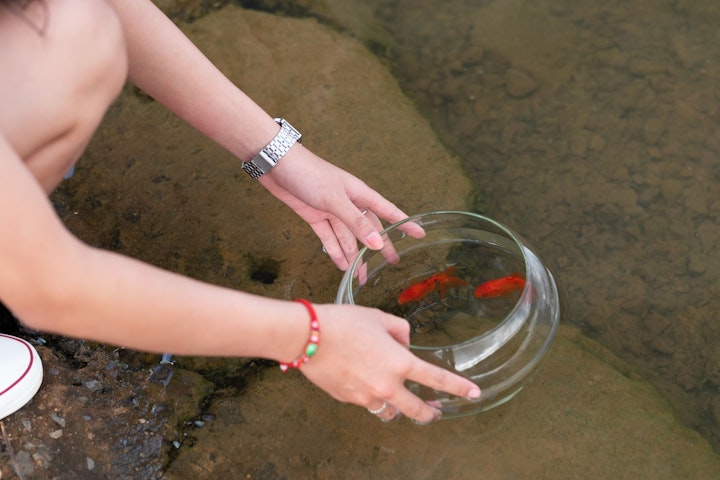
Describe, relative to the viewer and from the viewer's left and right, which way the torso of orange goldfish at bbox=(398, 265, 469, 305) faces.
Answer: facing the viewer and to the left of the viewer

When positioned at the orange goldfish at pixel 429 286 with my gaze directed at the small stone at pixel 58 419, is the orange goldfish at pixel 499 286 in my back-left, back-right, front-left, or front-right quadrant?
back-left

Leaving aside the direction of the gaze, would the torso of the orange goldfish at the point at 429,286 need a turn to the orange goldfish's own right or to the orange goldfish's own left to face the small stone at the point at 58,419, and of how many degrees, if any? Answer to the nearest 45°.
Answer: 0° — it already faces it
